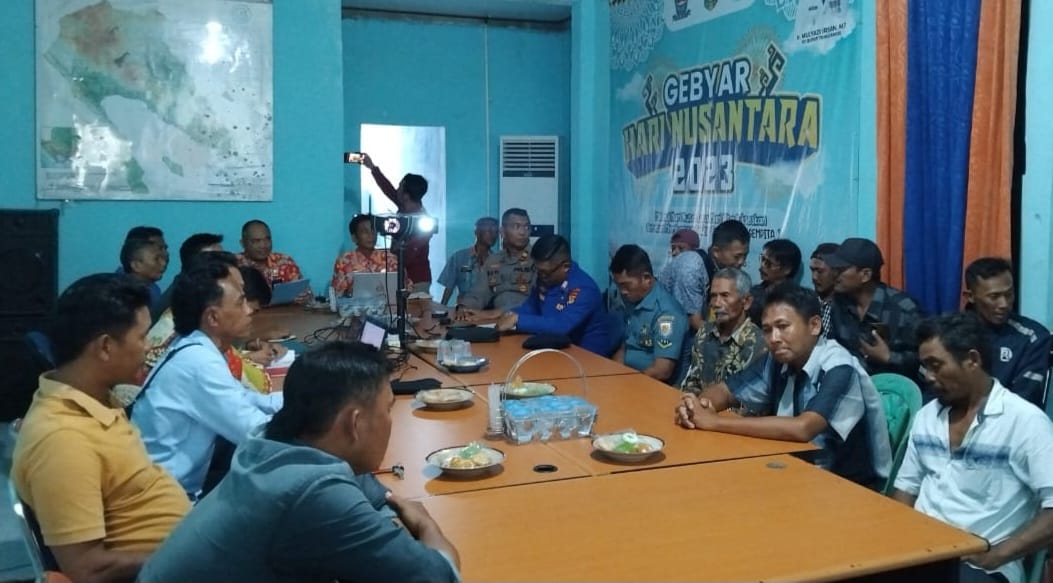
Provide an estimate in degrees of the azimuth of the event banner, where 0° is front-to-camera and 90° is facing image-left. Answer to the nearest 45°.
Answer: approximately 45°

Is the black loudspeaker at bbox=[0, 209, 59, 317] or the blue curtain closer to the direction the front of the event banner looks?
the black loudspeaker

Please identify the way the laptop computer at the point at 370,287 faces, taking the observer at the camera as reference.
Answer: facing away from the viewer

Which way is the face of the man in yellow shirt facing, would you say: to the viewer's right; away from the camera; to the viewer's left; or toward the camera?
to the viewer's right

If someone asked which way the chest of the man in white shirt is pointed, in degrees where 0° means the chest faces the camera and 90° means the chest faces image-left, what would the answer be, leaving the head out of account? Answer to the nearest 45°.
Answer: approximately 45°

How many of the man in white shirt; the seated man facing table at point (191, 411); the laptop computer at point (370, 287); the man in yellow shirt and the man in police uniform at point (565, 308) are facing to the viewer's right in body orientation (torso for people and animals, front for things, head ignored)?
2

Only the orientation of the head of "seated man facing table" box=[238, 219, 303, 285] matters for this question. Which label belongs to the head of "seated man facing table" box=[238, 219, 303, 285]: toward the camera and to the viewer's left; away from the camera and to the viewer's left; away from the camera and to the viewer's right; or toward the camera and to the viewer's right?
toward the camera and to the viewer's right

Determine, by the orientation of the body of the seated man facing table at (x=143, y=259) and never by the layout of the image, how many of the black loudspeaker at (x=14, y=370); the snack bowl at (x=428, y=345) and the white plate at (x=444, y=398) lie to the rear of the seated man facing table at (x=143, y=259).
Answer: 1

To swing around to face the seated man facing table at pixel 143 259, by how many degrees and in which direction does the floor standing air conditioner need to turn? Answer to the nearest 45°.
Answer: approximately 45° to its right

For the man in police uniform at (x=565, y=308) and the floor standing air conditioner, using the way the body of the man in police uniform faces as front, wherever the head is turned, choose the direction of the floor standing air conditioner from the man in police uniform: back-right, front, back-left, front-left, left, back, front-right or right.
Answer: back-right

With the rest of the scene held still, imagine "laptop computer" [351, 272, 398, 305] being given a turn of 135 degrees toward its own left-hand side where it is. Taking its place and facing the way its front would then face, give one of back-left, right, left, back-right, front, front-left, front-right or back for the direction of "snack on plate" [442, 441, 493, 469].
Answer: front-left

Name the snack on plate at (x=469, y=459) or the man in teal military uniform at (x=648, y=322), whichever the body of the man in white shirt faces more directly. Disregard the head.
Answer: the snack on plate

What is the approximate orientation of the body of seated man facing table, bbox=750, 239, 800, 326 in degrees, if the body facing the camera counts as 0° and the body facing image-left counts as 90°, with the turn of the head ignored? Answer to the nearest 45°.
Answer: approximately 90°

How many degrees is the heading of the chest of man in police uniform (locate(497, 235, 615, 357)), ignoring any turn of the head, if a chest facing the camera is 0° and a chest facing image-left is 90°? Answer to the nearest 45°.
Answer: approximately 45°

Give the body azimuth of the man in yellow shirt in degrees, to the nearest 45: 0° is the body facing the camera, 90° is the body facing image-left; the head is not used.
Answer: approximately 270°

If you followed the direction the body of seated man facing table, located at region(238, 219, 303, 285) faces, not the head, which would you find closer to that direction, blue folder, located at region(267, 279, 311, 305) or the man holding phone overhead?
the blue folder
